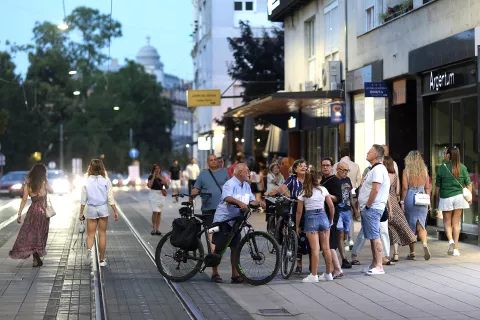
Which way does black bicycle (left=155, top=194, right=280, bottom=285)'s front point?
to the viewer's right

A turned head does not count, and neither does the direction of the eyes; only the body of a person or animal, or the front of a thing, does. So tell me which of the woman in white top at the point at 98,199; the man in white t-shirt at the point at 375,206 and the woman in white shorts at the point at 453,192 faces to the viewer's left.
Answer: the man in white t-shirt

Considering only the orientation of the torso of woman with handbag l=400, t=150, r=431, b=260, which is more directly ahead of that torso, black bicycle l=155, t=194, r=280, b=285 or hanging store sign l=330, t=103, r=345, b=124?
the hanging store sign

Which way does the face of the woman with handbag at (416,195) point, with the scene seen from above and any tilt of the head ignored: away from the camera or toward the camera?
away from the camera

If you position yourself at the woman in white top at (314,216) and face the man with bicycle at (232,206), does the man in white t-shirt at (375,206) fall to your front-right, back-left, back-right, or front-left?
back-right

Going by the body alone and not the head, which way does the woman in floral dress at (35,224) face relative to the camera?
away from the camera

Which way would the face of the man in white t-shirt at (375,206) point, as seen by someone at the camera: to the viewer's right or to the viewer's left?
to the viewer's left

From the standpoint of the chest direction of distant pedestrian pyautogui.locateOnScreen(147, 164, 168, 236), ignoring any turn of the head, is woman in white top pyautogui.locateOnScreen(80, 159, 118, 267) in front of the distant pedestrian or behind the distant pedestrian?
in front

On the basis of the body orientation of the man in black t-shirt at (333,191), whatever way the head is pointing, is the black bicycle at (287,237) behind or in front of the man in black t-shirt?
in front

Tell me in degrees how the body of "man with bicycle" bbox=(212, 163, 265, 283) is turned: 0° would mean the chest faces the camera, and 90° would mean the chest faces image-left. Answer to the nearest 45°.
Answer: approximately 270°
